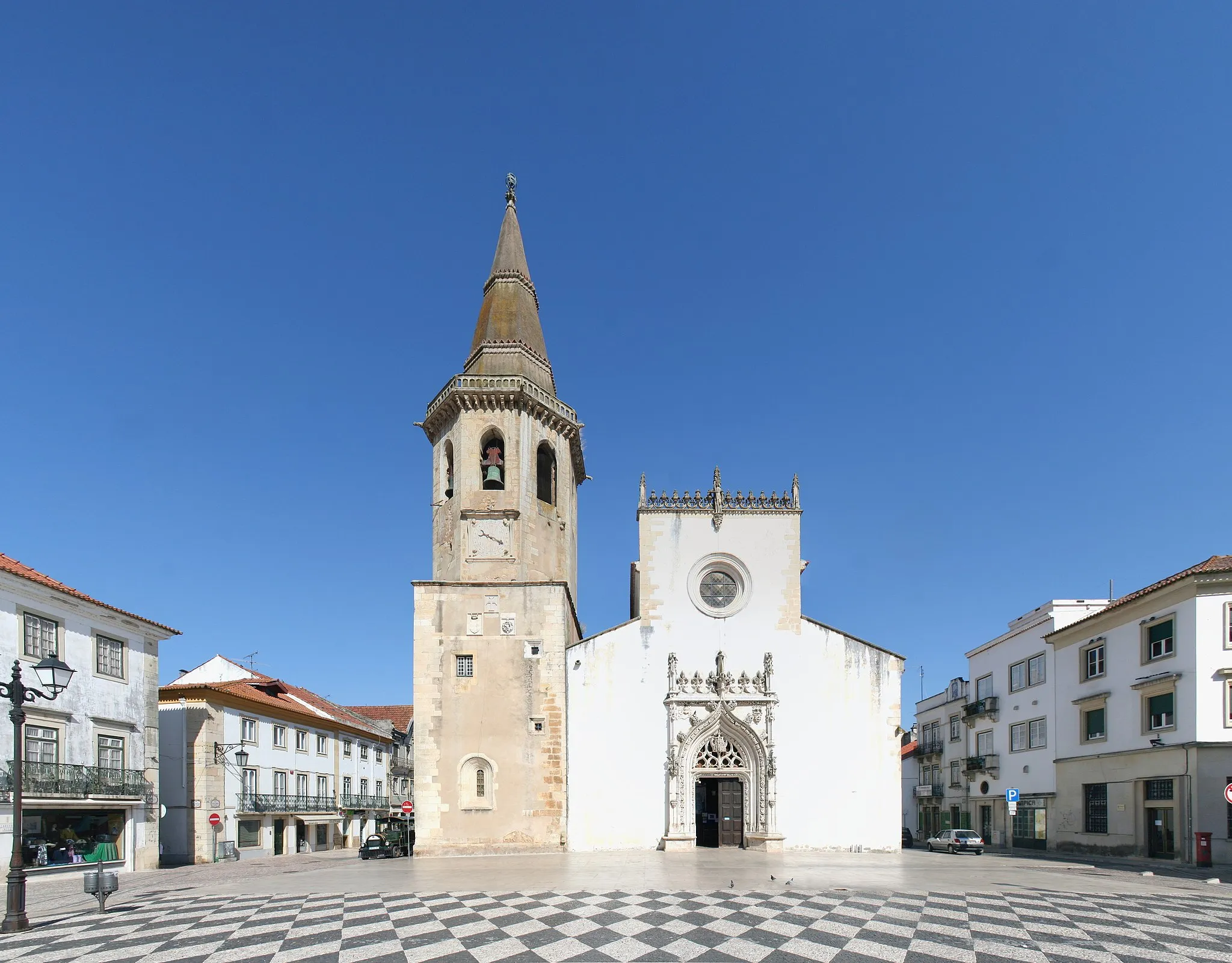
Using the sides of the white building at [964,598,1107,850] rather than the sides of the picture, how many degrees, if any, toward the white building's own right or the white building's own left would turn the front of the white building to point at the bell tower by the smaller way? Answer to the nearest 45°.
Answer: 0° — it already faces it

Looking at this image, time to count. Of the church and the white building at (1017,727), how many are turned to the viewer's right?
0

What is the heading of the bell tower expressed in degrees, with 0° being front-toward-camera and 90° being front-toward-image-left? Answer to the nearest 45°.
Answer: approximately 0°

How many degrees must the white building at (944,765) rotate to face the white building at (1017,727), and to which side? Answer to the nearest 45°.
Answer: approximately 45° to its left

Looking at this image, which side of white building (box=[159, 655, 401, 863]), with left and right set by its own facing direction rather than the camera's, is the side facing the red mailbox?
front

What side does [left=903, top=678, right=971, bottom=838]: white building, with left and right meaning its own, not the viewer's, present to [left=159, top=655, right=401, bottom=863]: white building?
front

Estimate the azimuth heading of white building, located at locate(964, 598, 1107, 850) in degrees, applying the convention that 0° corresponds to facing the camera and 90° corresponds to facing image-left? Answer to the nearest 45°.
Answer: approximately 45°
